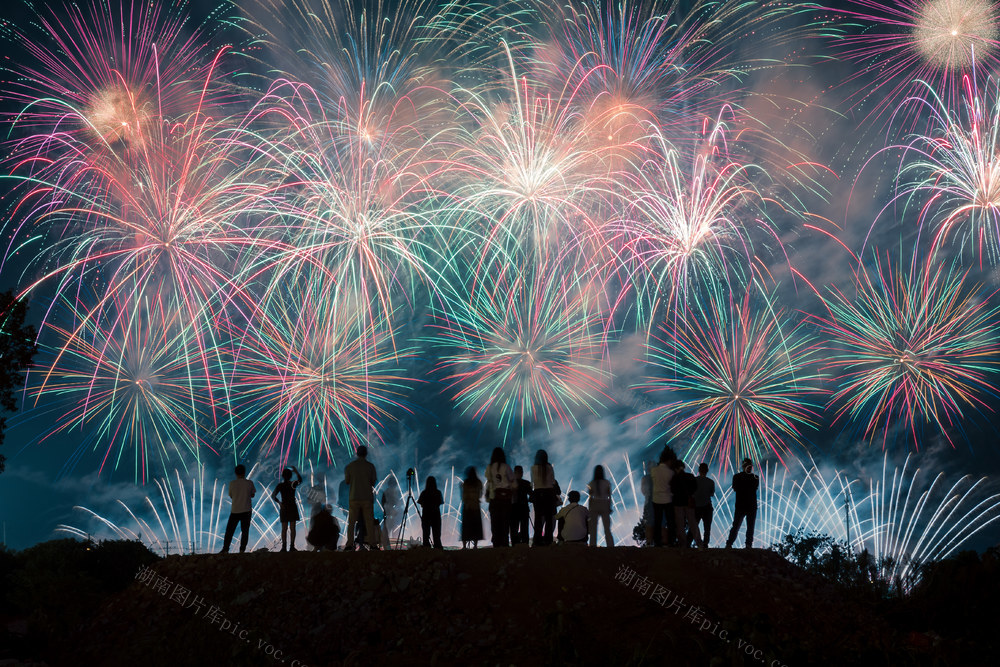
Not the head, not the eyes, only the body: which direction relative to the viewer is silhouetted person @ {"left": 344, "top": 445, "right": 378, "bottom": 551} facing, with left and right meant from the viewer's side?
facing away from the viewer

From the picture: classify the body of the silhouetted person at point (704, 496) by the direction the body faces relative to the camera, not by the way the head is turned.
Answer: away from the camera

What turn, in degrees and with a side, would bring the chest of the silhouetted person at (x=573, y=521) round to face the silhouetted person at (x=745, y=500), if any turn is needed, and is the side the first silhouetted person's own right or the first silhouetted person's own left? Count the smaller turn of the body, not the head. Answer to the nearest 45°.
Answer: approximately 90° to the first silhouetted person's own right

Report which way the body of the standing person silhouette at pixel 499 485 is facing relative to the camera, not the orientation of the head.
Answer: away from the camera

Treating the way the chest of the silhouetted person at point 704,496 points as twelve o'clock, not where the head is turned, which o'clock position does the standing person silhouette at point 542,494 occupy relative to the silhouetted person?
The standing person silhouette is roughly at 8 o'clock from the silhouetted person.

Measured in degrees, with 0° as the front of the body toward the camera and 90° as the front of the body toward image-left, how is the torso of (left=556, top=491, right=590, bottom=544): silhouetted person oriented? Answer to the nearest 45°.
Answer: approximately 180°

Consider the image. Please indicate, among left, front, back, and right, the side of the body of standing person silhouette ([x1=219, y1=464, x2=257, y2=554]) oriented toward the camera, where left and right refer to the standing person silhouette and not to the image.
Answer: back

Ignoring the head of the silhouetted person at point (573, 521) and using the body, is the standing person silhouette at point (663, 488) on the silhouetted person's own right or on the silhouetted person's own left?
on the silhouetted person's own right

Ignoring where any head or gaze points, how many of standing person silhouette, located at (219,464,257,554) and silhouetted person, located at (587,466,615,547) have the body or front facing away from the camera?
2
